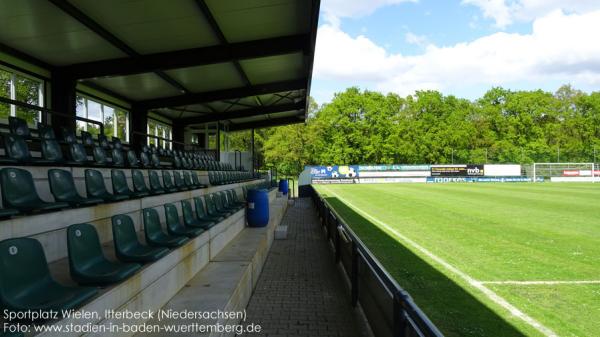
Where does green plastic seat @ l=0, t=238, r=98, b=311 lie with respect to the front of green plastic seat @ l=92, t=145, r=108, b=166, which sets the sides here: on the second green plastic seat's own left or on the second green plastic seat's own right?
on the second green plastic seat's own right

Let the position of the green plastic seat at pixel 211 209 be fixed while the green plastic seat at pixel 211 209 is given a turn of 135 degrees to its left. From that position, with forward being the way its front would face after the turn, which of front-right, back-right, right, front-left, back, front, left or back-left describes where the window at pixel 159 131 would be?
front-right

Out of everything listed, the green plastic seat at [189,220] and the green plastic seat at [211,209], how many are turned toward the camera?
0

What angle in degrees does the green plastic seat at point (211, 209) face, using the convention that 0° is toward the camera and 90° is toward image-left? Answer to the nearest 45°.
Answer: approximately 270°

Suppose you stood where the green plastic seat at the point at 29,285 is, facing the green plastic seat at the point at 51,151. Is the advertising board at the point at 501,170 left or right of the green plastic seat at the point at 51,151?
right

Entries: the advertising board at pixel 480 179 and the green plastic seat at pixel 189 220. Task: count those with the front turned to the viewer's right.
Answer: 1

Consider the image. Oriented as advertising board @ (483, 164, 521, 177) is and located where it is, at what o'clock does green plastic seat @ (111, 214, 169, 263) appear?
The green plastic seat is roughly at 12 o'clock from the advertising board.

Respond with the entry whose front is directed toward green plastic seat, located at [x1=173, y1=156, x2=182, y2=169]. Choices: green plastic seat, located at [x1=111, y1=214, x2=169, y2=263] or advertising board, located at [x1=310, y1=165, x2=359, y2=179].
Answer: the advertising board

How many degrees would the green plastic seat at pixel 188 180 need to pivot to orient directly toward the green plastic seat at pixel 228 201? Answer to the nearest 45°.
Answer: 0° — it already faces it

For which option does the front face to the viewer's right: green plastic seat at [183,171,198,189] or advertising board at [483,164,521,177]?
the green plastic seat

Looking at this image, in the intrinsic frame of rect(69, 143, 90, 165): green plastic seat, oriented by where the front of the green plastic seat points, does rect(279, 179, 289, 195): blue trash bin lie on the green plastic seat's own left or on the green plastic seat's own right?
on the green plastic seat's own left

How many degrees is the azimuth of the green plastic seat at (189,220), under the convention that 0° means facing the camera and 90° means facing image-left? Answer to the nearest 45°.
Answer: approximately 270°

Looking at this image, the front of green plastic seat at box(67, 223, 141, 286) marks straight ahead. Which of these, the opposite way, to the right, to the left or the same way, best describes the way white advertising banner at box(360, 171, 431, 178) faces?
to the right
